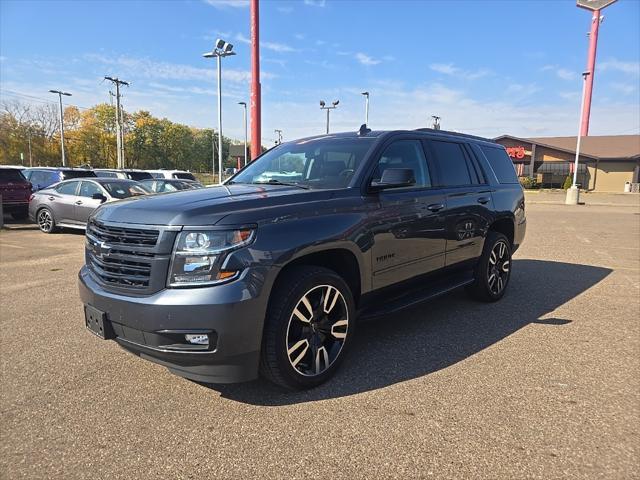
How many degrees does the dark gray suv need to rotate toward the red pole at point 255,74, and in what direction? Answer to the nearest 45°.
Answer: approximately 135° to its right

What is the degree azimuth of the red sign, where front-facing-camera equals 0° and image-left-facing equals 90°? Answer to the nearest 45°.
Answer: approximately 0°

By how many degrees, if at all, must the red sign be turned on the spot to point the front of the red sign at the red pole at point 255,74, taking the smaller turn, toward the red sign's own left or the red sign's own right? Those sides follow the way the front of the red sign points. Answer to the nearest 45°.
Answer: approximately 45° to the red sign's own right

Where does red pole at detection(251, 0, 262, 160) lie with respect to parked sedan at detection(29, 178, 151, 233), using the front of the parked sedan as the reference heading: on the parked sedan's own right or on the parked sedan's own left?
on the parked sedan's own left

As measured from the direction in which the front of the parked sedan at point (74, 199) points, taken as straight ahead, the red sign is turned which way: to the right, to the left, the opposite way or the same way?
to the right
